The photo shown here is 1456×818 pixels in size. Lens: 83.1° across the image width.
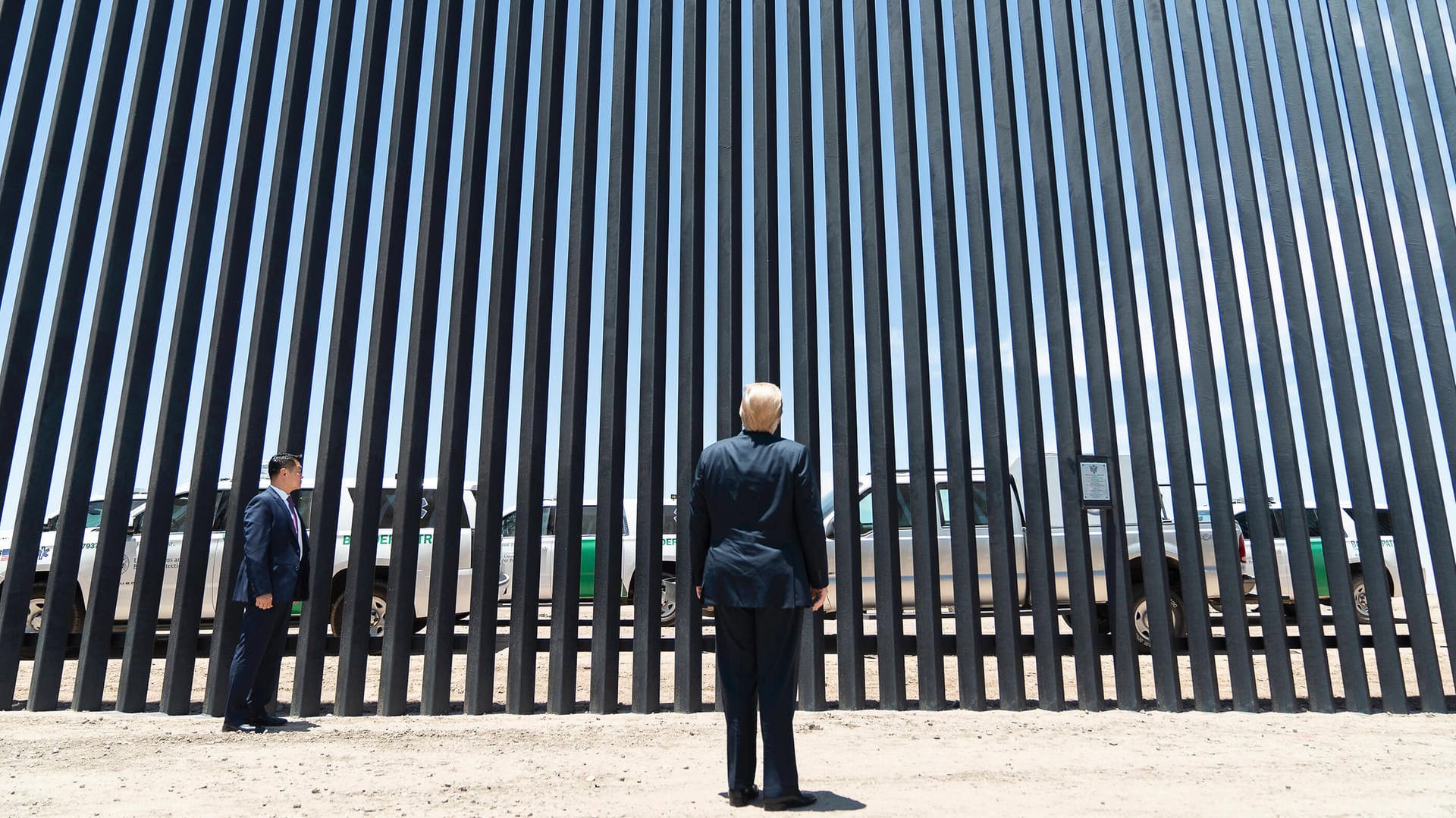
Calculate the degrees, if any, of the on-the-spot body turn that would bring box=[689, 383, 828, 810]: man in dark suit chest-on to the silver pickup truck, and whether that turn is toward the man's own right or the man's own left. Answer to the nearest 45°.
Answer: approximately 45° to the man's own right

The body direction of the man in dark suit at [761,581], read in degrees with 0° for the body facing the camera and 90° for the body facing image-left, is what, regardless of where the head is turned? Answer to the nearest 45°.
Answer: approximately 180°

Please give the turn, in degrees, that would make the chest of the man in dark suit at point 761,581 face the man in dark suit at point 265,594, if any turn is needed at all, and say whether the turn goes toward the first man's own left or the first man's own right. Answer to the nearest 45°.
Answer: approximately 45° to the first man's own left

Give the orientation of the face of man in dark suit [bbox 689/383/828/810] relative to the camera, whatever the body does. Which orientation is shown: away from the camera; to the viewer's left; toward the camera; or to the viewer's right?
away from the camera

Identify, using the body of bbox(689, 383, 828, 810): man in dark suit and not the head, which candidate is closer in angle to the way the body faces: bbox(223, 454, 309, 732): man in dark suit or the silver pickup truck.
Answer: the silver pickup truck

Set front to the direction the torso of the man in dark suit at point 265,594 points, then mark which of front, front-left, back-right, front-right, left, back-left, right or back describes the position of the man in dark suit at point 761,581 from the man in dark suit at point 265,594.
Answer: front-right

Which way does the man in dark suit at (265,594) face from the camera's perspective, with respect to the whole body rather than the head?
to the viewer's right

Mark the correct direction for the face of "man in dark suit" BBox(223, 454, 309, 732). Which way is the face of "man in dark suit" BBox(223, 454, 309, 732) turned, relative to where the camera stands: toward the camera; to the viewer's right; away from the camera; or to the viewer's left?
to the viewer's right

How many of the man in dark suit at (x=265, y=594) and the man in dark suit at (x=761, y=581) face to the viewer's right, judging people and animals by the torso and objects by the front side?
1

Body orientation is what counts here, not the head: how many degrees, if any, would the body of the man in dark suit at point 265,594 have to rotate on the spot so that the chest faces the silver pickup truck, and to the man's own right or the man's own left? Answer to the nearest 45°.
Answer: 0° — they already face it
